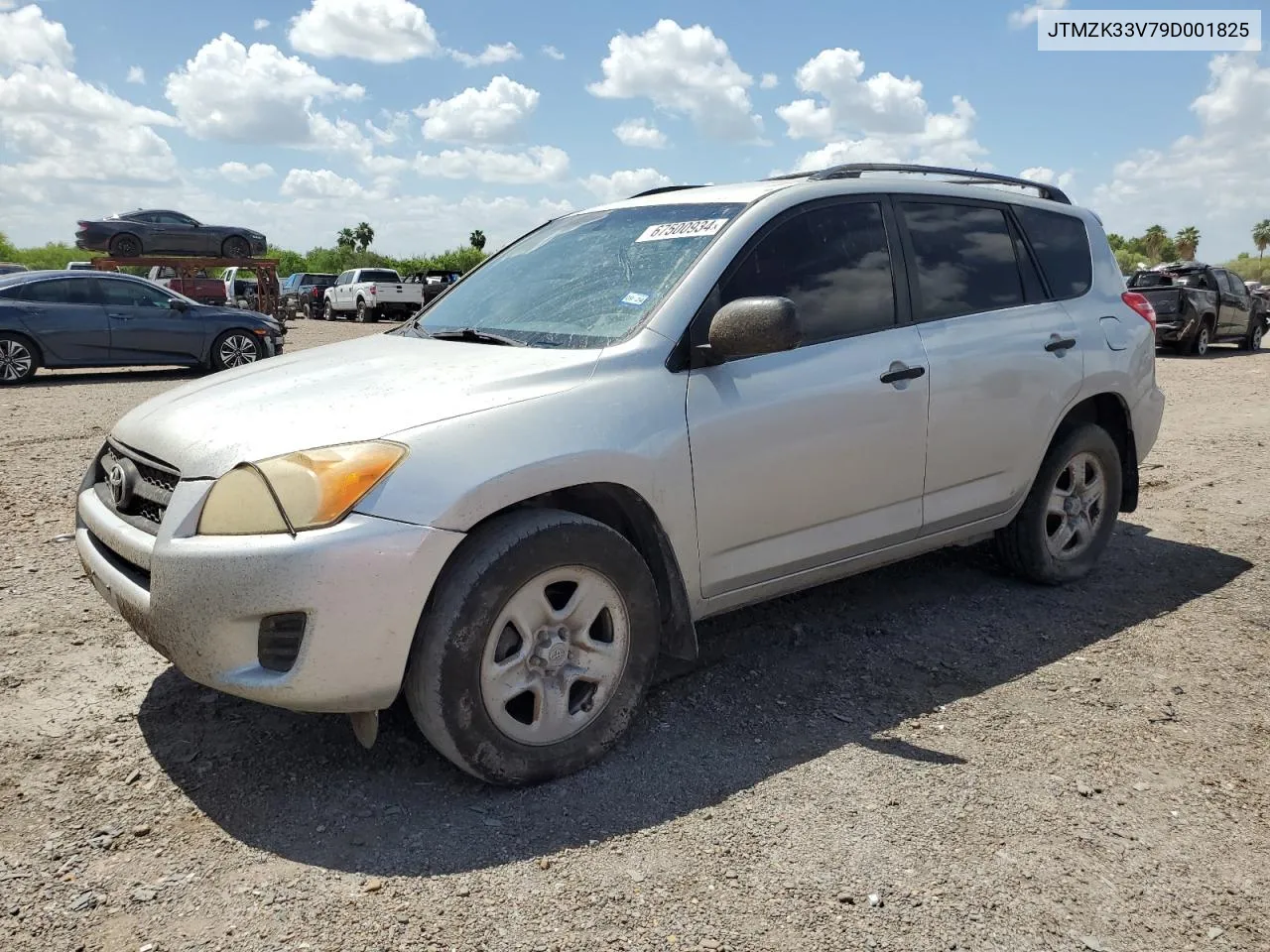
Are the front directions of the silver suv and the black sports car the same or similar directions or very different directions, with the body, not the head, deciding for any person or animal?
very different directions

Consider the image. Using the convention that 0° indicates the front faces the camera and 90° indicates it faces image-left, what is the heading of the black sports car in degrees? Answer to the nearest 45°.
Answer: approximately 270°

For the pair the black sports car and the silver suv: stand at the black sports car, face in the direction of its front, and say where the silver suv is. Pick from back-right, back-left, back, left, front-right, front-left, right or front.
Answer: right

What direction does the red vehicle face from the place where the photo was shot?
facing away from the viewer and to the left of the viewer

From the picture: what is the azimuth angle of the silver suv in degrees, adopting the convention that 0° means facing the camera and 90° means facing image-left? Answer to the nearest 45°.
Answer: approximately 45°

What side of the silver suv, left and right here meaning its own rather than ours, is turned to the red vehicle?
right
